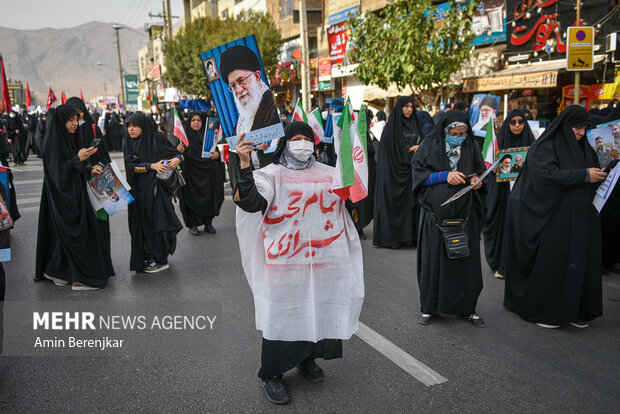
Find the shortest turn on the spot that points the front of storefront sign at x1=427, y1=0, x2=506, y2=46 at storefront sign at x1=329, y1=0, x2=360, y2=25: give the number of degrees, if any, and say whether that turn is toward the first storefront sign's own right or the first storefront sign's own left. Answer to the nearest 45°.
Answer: approximately 90° to the first storefront sign's own right

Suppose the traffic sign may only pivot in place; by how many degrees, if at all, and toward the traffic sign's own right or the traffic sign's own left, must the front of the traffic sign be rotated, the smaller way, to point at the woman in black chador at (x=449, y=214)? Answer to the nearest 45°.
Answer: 0° — it already faces them

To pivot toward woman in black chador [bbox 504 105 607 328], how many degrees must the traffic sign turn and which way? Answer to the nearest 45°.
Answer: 0° — it already faces them

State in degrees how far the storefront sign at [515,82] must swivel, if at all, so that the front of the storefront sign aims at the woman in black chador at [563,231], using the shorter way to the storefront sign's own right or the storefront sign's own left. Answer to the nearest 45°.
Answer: approximately 45° to the storefront sign's own left

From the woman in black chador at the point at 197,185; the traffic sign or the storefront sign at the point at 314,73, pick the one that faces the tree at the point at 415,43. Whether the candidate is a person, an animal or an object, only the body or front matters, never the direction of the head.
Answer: the storefront sign

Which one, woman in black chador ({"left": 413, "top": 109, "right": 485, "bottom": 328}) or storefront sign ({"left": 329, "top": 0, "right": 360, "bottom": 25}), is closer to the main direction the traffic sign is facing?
the woman in black chador

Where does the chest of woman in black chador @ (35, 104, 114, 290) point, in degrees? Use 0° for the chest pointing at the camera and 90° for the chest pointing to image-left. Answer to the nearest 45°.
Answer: approximately 270°

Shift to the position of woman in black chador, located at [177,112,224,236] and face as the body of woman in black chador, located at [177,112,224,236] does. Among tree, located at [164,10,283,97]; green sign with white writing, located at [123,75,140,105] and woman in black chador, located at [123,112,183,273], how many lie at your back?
2

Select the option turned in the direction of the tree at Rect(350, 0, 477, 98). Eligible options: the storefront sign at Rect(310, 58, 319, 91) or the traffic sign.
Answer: the storefront sign

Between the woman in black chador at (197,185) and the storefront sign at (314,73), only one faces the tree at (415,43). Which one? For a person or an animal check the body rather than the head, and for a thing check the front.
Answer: the storefront sign
